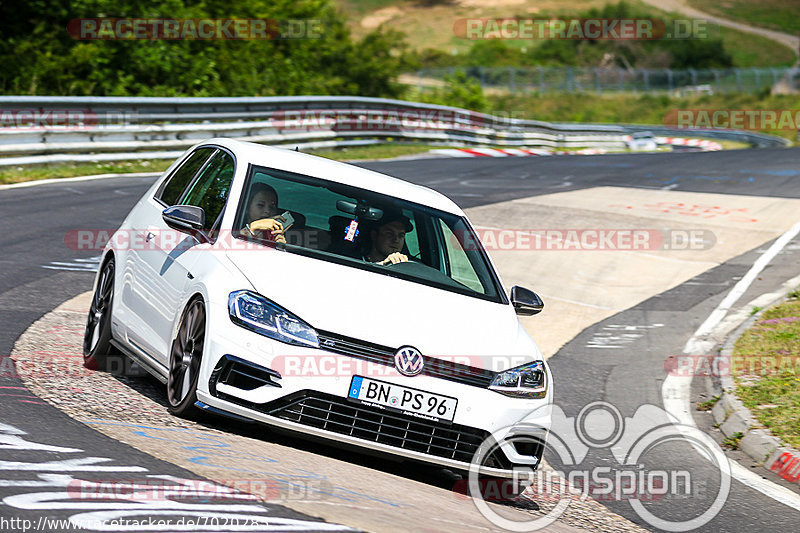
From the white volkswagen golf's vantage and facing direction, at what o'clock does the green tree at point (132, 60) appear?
The green tree is roughly at 7 o'clock from the white volkswagen golf.

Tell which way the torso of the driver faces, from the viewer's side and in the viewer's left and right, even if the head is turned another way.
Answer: facing the viewer and to the right of the viewer

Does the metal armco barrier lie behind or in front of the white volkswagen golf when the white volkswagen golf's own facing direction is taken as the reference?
behind

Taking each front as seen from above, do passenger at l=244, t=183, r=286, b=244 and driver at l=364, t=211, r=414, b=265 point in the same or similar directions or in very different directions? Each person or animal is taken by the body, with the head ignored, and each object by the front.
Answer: same or similar directions

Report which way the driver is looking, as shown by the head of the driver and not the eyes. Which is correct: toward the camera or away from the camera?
toward the camera

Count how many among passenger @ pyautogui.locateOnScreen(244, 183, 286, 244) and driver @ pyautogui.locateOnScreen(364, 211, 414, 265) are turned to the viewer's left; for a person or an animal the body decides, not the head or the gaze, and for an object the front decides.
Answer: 0
